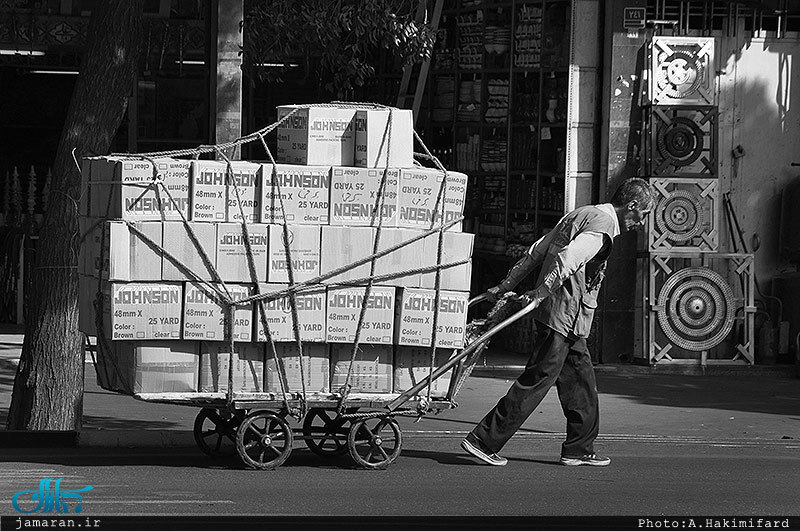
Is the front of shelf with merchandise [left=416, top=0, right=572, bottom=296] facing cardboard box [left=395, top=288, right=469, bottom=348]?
yes

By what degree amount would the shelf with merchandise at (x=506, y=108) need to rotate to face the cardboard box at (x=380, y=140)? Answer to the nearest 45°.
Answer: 0° — it already faces it

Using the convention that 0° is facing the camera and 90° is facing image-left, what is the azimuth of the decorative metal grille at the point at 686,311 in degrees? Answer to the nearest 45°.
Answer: approximately 0°

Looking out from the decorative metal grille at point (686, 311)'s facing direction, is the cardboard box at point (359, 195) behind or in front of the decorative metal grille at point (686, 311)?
in front

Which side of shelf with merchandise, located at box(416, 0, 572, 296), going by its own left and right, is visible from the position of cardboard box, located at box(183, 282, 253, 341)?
front

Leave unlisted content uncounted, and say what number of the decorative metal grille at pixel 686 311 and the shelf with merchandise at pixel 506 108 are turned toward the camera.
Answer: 2

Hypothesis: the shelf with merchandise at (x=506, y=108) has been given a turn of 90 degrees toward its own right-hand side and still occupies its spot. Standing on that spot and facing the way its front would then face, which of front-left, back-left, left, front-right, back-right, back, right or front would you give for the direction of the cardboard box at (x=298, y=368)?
left

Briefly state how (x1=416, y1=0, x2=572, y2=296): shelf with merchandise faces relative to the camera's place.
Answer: facing the viewer

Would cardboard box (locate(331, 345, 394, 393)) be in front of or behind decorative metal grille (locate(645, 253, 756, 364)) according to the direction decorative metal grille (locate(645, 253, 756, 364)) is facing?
in front

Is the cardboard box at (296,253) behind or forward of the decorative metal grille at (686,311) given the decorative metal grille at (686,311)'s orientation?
forward

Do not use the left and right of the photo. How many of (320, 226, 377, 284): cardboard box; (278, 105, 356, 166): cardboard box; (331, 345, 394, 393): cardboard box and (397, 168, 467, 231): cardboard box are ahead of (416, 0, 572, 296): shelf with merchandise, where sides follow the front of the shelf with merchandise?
4

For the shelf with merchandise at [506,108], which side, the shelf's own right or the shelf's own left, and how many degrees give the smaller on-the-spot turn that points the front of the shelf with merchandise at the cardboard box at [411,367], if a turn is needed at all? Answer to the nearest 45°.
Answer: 0° — it already faces it

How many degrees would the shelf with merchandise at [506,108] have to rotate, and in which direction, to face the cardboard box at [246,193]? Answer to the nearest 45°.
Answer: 0° — it already faces it

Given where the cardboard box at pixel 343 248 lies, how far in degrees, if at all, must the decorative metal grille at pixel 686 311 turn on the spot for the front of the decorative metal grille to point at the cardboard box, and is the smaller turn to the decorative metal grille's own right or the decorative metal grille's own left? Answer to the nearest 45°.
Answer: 0° — it already faces it

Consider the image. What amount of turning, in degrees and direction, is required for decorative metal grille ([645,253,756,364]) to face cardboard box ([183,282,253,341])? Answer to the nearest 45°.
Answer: approximately 45° to its right

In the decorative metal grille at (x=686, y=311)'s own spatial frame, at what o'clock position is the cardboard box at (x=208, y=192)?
The cardboard box is roughly at 1 o'clock from the decorative metal grille.

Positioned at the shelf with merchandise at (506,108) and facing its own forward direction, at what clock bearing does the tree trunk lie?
The tree trunk is roughly at 1 o'clock from the shelf with merchandise.

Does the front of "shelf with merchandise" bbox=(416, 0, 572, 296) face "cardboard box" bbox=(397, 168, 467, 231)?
yes
